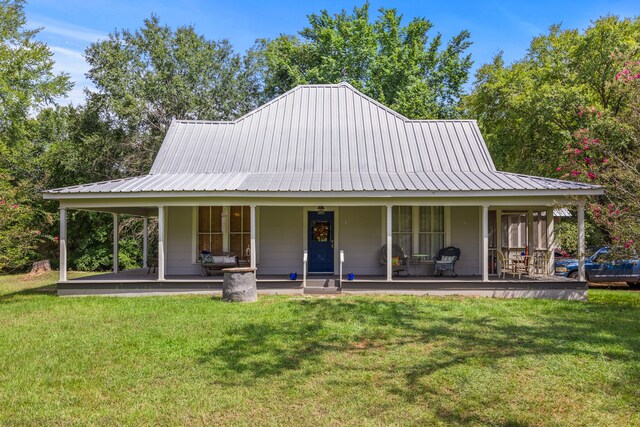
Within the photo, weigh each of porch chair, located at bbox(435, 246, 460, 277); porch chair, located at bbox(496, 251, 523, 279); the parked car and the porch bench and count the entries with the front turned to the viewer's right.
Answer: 1

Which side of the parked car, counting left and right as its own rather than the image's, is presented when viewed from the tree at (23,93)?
front

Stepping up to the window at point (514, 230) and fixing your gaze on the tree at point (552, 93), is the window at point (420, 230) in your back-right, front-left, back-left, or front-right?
back-left

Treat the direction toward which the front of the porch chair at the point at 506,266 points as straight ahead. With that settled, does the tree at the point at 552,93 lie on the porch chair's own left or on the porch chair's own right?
on the porch chair's own left

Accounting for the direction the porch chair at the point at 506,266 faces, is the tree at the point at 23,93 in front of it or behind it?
behind

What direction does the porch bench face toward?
toward the camera

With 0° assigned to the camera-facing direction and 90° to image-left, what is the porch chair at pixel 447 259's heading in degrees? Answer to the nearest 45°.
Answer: approximately 45°

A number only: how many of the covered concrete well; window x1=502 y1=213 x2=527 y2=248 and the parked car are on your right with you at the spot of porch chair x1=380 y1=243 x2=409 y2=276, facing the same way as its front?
1

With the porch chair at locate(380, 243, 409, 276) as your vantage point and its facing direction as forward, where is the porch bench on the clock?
The porch bench is roughly at 4 o'clock from the porch chair.
